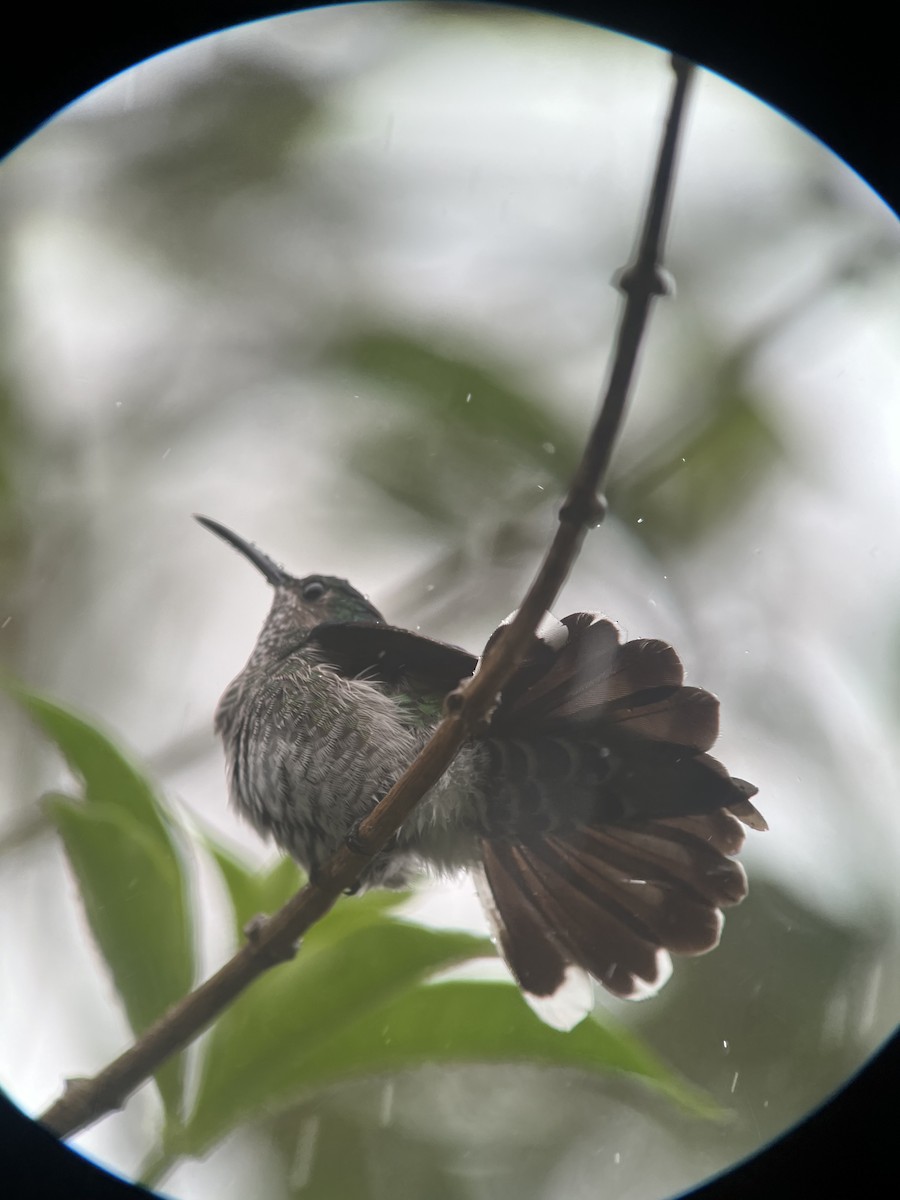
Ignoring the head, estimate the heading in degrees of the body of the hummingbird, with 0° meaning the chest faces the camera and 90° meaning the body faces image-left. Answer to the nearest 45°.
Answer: approximately 90°
